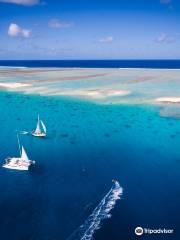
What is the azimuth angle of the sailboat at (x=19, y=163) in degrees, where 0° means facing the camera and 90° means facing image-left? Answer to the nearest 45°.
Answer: approximately 270°
